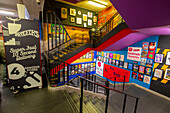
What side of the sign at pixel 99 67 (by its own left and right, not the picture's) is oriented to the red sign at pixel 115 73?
left

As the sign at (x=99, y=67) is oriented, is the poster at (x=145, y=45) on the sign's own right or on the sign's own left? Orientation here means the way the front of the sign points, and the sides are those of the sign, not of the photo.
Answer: on the sign's own left

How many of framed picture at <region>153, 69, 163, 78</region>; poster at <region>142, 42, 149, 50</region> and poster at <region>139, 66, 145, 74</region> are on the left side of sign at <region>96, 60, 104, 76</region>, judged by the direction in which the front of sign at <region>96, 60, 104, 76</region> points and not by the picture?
3

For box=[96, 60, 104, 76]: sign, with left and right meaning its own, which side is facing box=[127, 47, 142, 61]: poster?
left

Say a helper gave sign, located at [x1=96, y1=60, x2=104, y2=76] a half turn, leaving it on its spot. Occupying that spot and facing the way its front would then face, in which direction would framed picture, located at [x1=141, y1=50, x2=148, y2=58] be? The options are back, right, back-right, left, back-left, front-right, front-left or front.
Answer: right

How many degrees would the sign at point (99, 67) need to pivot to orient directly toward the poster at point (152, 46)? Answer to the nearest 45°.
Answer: approximately 90° to its left

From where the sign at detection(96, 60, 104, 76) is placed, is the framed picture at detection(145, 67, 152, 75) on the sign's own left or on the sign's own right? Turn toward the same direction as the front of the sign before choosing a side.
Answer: on the sign's own left

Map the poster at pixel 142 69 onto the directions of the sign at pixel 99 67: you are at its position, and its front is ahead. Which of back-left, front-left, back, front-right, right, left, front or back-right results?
left

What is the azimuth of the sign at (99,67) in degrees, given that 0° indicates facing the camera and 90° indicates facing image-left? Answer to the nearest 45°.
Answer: approximately 45°

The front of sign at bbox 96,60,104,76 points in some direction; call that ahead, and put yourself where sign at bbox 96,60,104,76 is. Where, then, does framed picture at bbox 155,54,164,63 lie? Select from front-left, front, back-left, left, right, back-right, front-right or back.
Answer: left

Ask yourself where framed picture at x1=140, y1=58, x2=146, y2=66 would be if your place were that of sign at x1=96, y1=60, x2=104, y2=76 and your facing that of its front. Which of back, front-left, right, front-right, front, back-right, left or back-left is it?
left

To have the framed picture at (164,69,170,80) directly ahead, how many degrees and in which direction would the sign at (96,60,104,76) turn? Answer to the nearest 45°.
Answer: approximately 90° to its left
